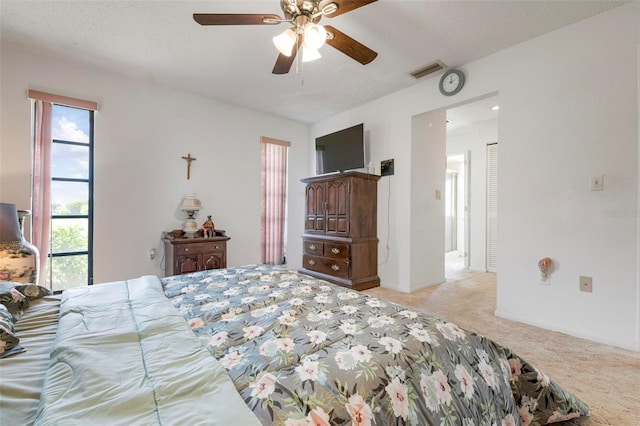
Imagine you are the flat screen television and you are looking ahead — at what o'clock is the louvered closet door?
The louvered closet door is roughly at 7 o'clock from the flat screen television.

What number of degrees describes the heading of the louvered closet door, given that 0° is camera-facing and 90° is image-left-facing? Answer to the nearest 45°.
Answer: approximately 45°

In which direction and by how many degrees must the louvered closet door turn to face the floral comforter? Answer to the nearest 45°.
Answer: approximately 45° to its left

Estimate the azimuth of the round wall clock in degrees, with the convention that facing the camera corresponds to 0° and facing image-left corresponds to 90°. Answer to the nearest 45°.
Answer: approximately 45°

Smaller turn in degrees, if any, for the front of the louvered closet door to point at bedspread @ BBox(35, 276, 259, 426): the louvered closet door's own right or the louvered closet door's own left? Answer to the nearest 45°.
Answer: approximately 45° to the louvered closet door's own left
